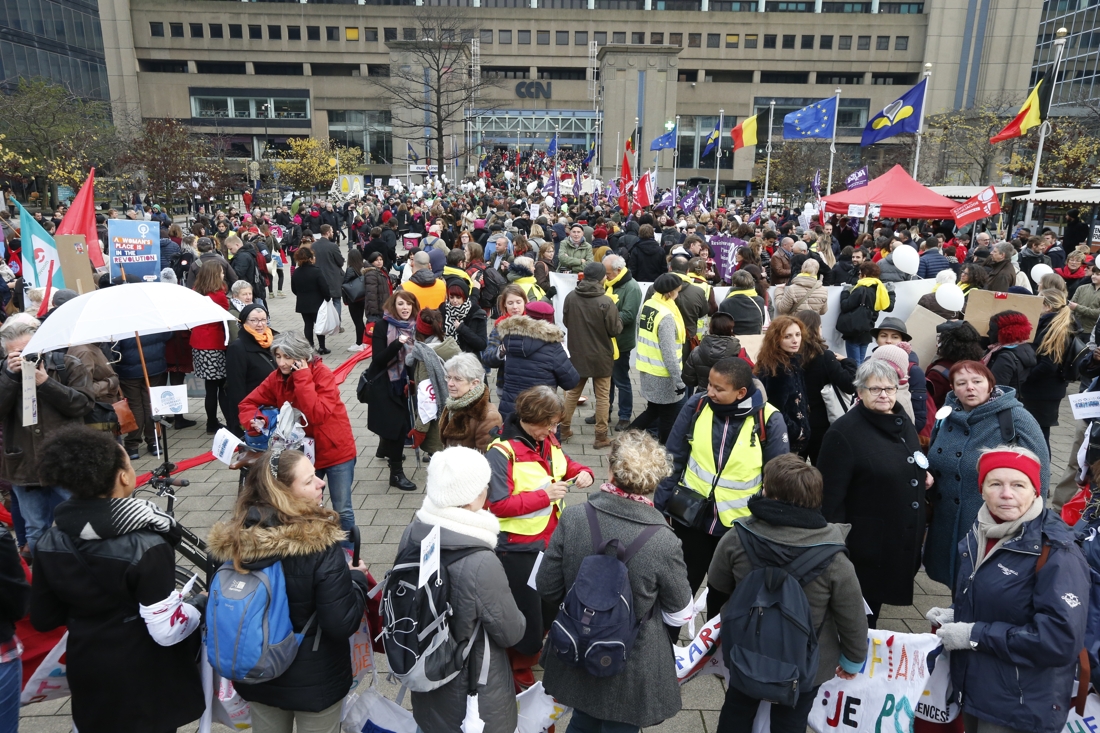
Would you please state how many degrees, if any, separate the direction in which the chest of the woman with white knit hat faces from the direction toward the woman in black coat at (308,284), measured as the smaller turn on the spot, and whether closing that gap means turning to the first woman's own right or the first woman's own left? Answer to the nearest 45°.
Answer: approximately 45° to the first woman's own left

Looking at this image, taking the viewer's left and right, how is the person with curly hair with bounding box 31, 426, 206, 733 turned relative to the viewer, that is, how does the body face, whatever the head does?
facing away from the viewer and to the right of the viewer

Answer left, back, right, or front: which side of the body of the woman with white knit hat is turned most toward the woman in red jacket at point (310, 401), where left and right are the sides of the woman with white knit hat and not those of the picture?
left

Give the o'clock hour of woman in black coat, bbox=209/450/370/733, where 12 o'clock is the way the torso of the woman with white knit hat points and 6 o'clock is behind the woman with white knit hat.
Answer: The woman in black coat is roughly at 8 o'clock from the woman with white knit hat.

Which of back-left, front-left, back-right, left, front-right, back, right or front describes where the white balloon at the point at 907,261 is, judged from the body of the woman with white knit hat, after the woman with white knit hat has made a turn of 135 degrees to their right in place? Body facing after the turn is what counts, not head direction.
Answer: back-left

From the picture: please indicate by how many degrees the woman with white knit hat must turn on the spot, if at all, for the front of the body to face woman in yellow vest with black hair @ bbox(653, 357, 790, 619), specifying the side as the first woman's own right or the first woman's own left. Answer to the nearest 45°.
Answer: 0° — they already face them

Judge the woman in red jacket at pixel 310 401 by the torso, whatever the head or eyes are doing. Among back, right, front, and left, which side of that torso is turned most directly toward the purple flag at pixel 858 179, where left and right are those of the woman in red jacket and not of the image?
back

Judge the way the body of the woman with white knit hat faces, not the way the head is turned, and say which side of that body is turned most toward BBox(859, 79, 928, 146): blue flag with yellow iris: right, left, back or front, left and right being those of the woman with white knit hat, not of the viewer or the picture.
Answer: front

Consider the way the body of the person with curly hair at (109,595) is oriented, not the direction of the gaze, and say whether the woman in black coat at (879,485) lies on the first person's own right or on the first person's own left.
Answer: on the first person's own right

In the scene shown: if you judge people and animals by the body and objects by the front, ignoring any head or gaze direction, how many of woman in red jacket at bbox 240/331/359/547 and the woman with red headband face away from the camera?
0

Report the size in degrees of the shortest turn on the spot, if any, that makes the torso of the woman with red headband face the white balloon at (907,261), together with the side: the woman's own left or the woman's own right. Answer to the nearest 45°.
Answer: approximately 135° to the woman's own right

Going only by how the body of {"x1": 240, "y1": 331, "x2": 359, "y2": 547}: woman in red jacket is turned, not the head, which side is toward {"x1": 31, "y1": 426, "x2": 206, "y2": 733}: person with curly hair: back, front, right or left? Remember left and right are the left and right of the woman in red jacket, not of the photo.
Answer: front

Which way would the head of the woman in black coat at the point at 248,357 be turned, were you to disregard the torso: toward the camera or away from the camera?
toward the camera

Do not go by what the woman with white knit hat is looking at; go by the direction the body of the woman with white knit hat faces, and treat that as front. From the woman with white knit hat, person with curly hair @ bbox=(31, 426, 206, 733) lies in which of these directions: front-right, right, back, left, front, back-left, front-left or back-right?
back-left

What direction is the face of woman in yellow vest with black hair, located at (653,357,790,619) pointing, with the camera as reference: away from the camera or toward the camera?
toward the camera

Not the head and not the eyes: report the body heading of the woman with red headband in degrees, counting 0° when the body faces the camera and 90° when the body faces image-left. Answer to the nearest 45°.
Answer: approximately 45°

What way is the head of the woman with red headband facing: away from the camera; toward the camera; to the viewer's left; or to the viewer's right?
toward the camera

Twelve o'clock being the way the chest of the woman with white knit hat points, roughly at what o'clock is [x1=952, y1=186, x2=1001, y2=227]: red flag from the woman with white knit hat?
The red flag is roughly at 12 o'clock from the woman with white knit hat.
